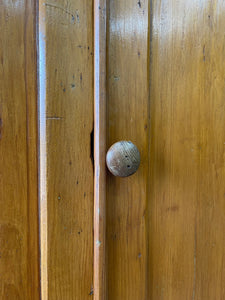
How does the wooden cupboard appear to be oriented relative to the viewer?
toward the camera
